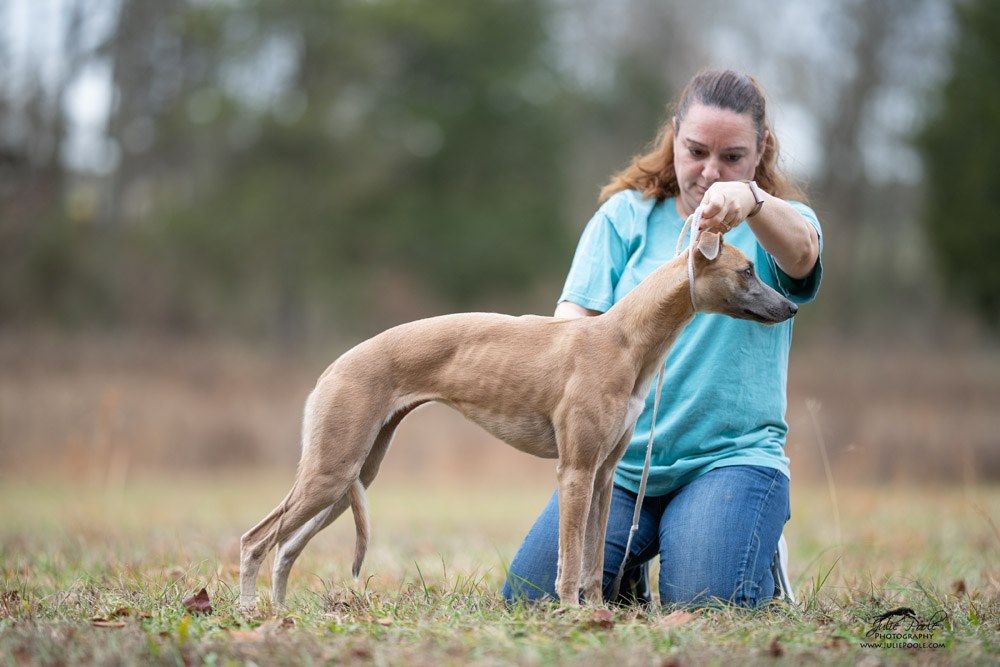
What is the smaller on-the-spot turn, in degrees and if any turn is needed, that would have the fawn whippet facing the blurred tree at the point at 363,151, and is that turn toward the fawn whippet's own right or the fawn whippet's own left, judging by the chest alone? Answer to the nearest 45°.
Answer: approximately 90° to the fawn whippet's own left

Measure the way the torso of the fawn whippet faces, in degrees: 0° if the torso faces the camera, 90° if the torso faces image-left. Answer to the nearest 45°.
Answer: approximately 270°

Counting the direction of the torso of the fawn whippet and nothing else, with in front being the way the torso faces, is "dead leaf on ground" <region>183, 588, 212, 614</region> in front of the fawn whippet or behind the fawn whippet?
behind

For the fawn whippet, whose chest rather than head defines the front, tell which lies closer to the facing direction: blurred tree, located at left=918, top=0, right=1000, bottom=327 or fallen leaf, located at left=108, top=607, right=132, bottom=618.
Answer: the blurred tree

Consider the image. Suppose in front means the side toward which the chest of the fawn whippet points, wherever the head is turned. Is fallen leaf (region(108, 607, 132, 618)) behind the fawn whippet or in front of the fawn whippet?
behind
